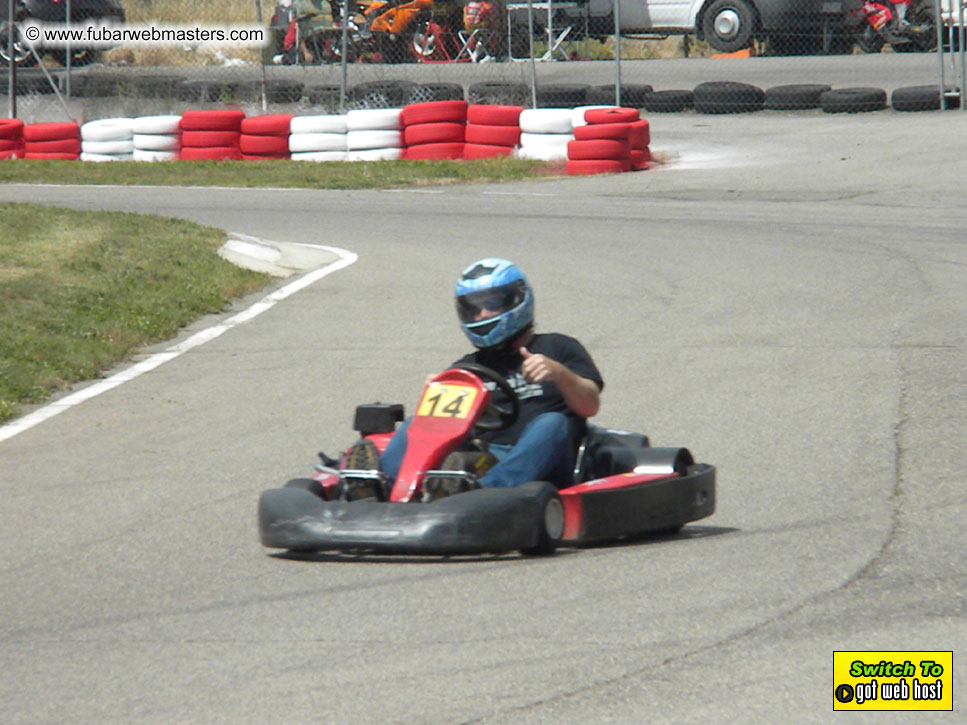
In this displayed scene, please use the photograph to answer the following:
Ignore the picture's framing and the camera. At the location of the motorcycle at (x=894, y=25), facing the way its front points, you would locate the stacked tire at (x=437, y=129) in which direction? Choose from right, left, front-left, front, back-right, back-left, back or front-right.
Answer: front-left

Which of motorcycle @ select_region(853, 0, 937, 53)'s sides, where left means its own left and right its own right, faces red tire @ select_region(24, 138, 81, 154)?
front

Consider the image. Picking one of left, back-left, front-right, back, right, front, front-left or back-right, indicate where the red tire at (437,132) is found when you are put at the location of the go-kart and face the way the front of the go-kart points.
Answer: back-right

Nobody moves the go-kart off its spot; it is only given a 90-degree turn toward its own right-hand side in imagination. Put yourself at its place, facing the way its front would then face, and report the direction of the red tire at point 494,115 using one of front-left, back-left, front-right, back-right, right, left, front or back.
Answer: front-right

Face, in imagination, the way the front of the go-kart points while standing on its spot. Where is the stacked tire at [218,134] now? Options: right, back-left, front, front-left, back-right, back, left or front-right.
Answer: back-right

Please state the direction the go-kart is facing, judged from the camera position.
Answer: facing the viewer and to the left of the viewer

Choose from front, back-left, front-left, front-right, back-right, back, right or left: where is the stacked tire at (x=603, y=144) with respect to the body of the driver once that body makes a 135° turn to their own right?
front

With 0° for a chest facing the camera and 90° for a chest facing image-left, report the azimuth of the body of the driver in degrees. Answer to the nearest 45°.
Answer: approximately 45°

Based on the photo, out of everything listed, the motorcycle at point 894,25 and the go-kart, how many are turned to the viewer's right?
0

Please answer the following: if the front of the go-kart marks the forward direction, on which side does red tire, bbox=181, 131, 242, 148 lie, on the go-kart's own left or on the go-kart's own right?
on the go-kart's own right

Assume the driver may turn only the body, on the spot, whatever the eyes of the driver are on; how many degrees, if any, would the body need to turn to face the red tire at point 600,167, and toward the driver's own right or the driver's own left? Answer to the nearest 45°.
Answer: approximately 135° to the driver's own right

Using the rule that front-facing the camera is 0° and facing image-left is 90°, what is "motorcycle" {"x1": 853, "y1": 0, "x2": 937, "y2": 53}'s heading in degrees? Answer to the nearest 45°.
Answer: approximately 90°

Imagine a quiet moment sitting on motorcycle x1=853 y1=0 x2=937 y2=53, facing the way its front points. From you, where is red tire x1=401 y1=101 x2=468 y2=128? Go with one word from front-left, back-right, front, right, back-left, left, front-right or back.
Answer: front-left

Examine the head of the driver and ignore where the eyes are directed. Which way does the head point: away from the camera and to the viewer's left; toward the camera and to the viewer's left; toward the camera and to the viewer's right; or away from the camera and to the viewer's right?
toward the camera and to the viewer's left
